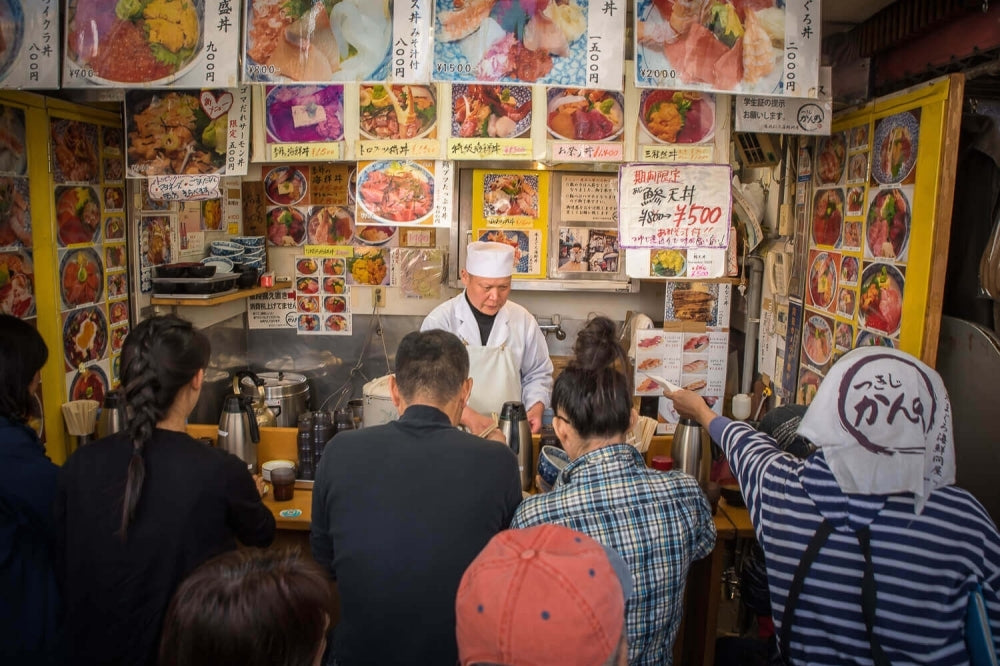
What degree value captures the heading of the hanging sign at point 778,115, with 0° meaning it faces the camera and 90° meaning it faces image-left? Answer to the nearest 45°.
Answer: approximately 0°

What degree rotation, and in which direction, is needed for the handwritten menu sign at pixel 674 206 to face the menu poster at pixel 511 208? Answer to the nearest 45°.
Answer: approximately 135° to its right

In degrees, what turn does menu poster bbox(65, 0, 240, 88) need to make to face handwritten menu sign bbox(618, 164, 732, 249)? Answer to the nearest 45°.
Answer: approximately 90° to its left

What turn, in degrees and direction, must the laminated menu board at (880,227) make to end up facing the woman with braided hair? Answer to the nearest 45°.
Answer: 0° — it already faces them
